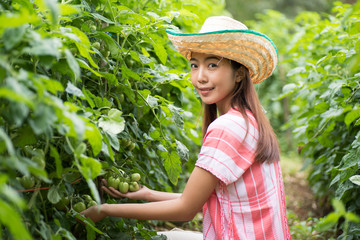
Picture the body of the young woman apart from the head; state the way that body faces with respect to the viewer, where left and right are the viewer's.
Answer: facing to the left of the viewer
